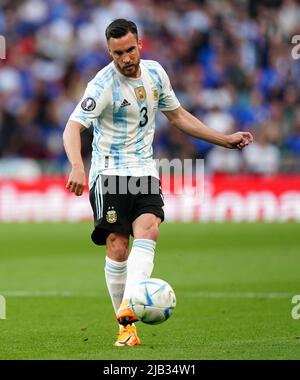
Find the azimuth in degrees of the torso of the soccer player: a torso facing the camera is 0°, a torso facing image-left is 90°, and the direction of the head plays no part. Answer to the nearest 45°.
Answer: approximately 315°
